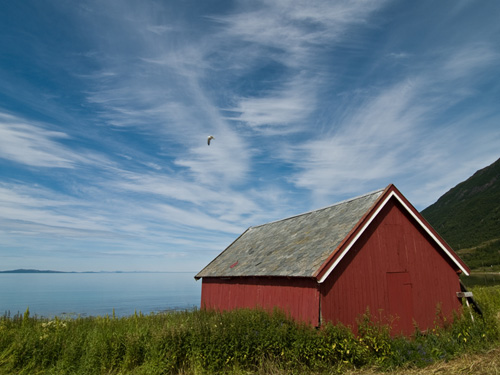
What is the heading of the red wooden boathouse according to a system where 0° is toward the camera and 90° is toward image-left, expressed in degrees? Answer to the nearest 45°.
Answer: approximately 315°
